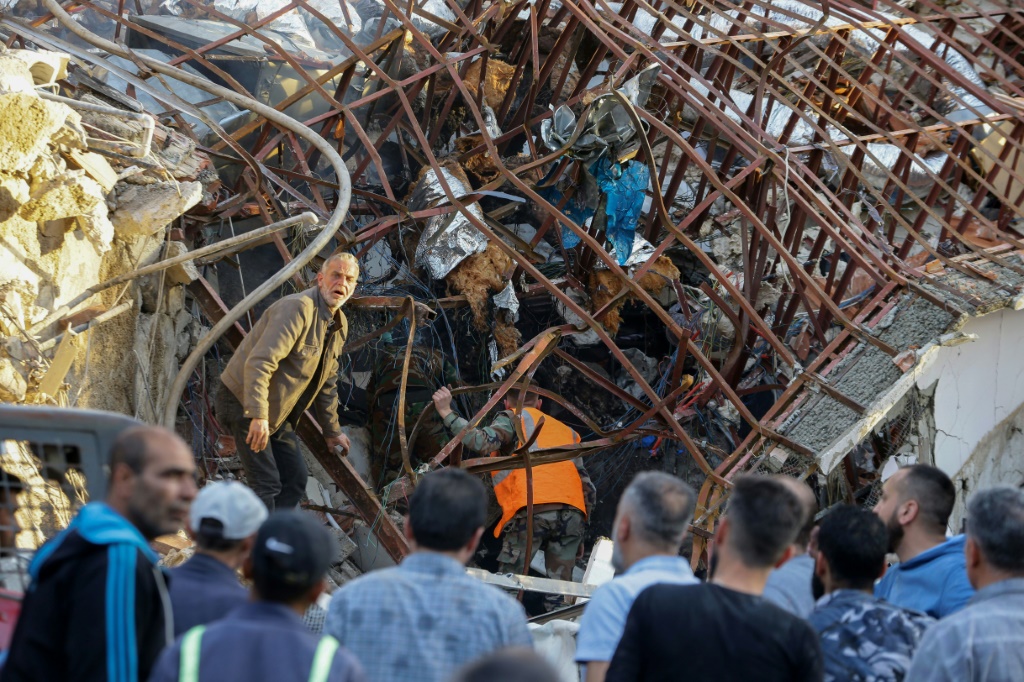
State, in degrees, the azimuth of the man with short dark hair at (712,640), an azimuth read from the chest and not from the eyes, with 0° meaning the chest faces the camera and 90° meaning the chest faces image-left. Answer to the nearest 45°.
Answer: approximately 180°

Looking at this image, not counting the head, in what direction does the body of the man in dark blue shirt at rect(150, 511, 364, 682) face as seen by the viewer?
away from the camera

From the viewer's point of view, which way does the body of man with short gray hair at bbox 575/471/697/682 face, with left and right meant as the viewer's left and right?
facing away from the viewer and to the left of the viewer

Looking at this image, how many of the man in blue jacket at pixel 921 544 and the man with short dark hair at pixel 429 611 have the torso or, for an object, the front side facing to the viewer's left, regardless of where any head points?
1

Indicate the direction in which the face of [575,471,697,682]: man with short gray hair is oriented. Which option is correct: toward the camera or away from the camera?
away from the camera

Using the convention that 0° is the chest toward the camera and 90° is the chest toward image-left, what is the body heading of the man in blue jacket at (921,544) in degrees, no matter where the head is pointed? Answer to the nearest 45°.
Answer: approximately 90°

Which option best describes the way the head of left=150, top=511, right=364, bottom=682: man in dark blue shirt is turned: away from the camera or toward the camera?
away from the camera

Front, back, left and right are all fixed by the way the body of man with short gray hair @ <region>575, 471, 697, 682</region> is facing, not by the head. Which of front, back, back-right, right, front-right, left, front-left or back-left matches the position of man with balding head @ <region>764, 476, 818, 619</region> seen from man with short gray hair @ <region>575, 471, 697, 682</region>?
right

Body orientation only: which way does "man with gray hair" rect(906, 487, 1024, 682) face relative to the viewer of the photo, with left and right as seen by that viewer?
facing away from the viewer and to the left of the viewer

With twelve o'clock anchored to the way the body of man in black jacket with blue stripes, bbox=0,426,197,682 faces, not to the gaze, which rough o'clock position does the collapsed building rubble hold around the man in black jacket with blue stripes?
The collapsed building rubble is roughly at 10 o'clock from the man in black jacket with blue stripes.

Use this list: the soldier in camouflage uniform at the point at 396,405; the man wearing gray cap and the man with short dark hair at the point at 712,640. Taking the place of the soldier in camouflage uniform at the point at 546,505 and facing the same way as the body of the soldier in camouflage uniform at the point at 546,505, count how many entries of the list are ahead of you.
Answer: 1

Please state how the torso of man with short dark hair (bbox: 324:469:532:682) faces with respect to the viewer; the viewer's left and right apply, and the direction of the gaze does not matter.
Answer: facing away from the viewer
